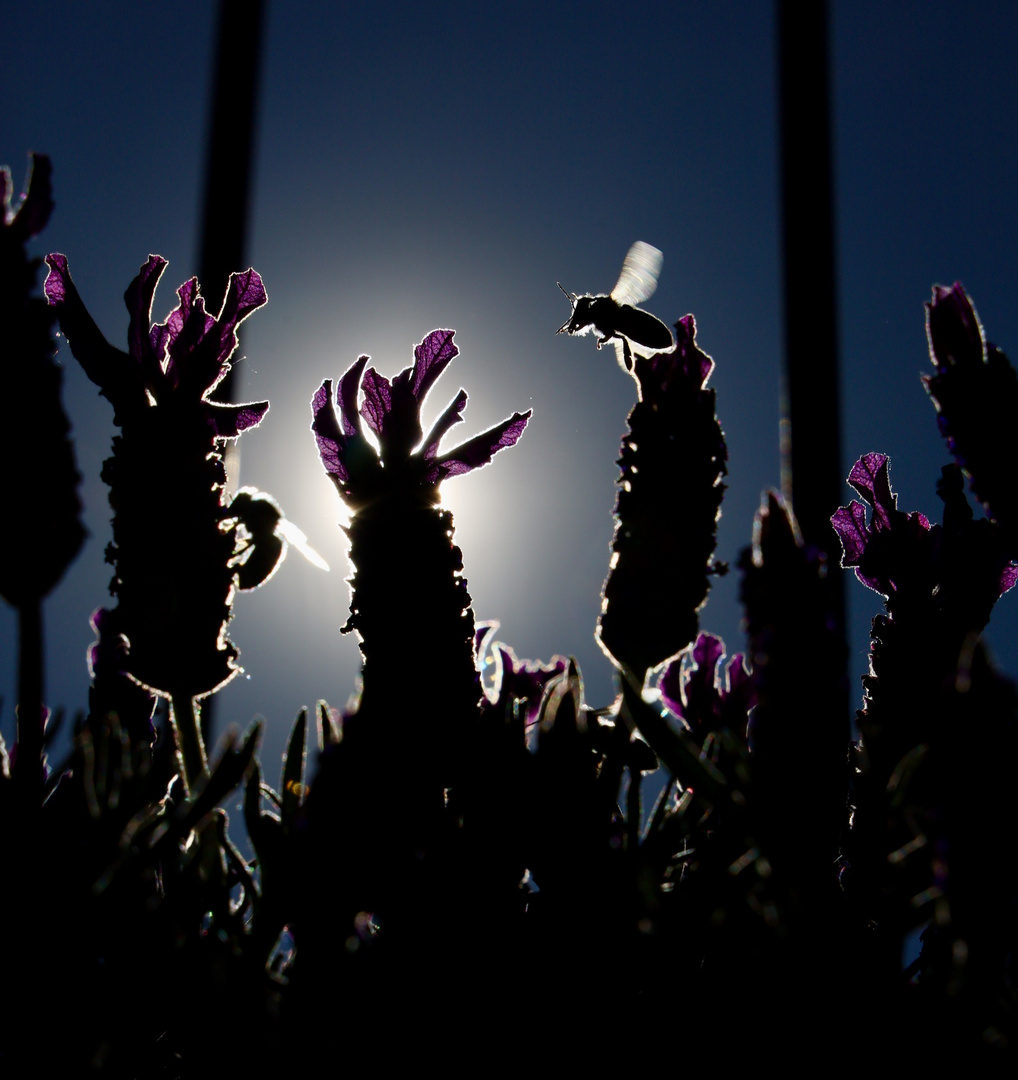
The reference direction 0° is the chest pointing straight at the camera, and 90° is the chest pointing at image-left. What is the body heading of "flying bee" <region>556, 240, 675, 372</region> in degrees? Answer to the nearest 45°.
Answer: approximately 90°
